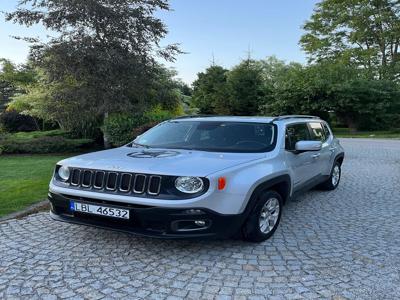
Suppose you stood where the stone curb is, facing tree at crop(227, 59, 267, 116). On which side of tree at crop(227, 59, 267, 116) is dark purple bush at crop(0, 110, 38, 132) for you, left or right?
left

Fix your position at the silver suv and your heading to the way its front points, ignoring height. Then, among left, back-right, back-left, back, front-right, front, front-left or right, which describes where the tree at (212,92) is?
back-right

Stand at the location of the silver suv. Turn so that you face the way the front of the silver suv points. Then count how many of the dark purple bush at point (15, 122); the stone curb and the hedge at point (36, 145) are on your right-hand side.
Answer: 3

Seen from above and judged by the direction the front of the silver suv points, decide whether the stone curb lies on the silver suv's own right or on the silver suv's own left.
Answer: on the silver suv's own right

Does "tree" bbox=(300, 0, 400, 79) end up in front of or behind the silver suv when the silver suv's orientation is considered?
behind

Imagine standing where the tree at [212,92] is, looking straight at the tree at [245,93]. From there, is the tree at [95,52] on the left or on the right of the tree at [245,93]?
right

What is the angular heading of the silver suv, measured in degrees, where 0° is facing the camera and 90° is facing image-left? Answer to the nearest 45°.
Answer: approximately 45°

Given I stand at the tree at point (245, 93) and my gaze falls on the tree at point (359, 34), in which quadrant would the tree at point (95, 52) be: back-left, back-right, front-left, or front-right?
back-right

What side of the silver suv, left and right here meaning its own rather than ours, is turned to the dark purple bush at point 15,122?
right

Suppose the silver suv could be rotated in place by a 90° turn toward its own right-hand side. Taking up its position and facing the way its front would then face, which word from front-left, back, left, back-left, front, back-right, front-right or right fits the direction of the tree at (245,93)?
front-right
